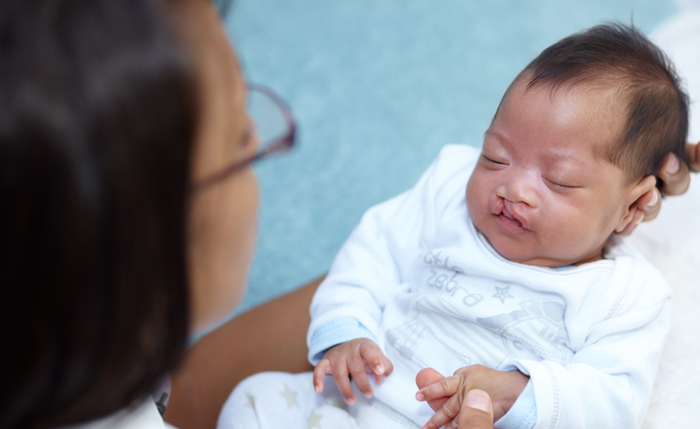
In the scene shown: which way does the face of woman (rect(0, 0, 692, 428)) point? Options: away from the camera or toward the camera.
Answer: away from the camera

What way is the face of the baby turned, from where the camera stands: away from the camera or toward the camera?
toward the camera

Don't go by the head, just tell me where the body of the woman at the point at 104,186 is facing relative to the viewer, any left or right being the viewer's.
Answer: facing away from the viewer and to the right of the viewer
